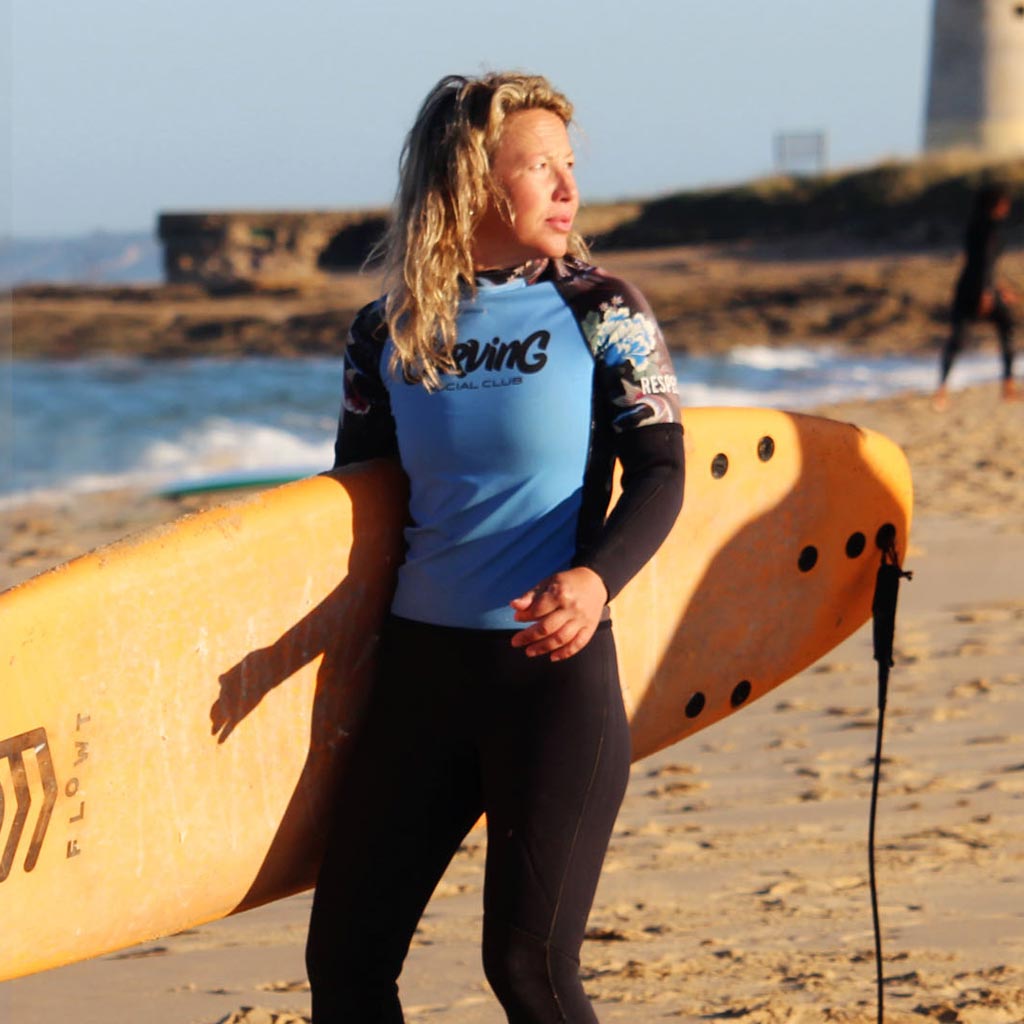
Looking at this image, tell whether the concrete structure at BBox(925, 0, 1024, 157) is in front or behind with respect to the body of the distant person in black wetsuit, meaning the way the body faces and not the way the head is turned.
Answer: behind

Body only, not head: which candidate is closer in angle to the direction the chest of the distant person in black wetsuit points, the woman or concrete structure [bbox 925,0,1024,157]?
the woman

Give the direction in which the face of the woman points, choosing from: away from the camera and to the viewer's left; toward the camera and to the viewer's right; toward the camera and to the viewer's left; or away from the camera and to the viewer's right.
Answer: toward the camera and to the viewer's right

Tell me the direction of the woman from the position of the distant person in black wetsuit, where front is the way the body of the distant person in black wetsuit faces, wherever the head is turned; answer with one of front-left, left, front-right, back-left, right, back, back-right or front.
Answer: front-right
